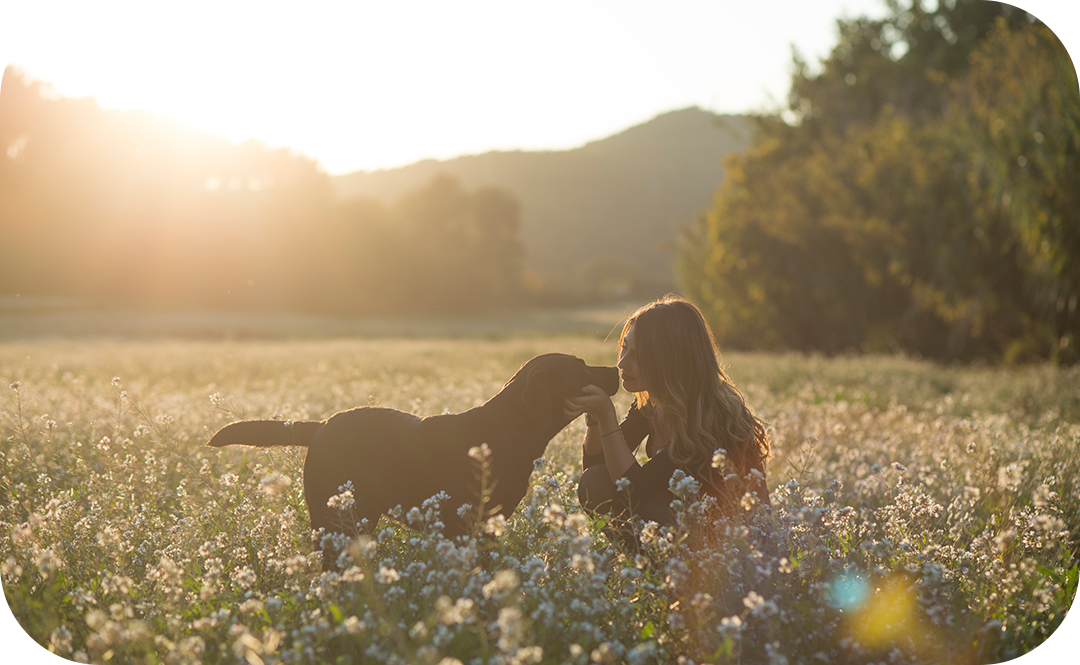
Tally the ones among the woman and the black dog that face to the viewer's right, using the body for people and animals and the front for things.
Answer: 1

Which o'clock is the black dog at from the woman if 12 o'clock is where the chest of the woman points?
The black dog is roughly at 11 o'clock from the woman.

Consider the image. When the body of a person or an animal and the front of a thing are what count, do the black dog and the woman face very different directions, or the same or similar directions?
very different directions

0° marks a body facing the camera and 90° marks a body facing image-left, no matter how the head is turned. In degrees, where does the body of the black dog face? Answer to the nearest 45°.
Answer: approximately 270°

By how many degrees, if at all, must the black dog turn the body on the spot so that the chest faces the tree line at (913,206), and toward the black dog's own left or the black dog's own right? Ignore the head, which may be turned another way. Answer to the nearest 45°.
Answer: approximately 45° to the black dog's own left

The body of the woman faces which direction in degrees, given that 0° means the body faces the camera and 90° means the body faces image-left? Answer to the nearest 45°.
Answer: approximately 90°

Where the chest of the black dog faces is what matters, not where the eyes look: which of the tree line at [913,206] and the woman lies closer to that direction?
the woman

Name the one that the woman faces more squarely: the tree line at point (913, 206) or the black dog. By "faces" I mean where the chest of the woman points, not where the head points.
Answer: the black dog

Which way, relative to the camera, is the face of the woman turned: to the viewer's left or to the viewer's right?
to the viewer's left
